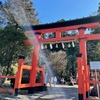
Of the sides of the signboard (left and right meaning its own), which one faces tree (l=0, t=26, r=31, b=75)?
right

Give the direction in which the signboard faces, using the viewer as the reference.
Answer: facing the viewer
